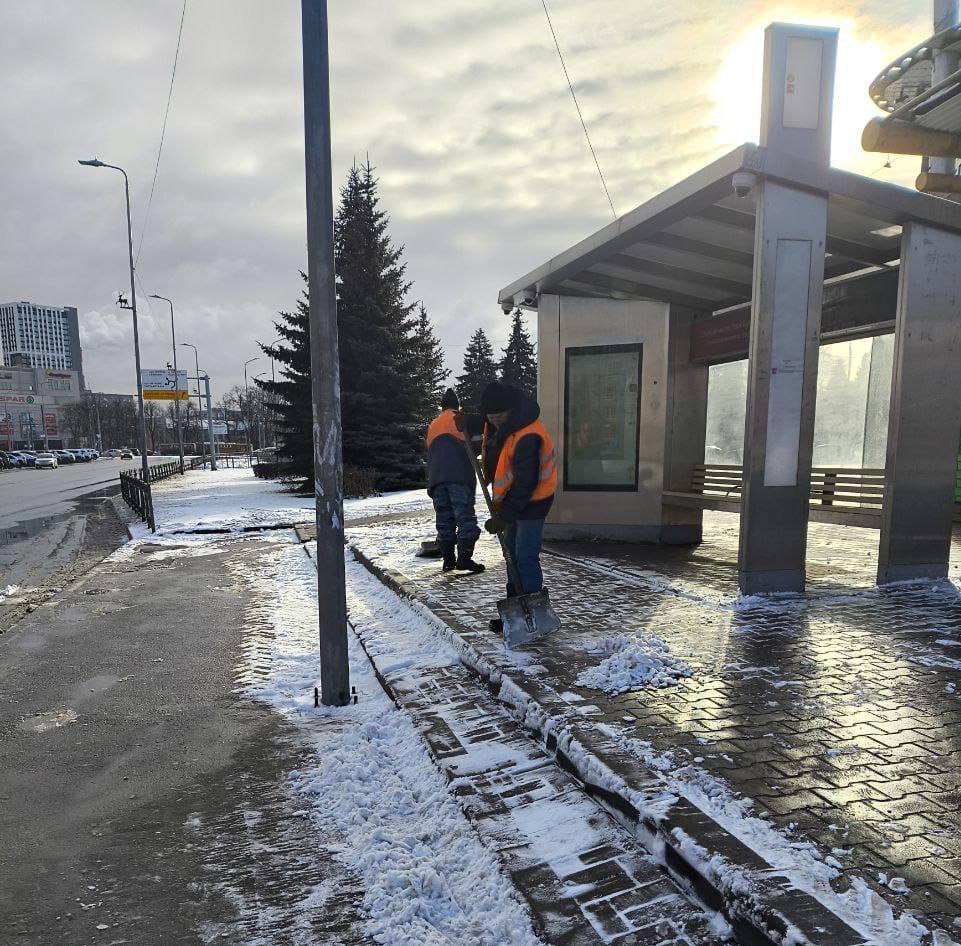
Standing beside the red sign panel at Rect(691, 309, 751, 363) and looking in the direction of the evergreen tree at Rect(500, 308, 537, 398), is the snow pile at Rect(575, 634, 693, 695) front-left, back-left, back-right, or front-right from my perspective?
back-left

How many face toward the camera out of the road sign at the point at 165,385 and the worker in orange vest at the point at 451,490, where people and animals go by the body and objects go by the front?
1

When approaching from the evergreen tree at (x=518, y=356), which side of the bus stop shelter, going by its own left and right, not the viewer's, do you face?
right

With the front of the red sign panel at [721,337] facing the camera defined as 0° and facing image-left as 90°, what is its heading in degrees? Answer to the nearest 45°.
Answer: approximately 45°

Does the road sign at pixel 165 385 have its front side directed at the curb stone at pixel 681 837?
yes

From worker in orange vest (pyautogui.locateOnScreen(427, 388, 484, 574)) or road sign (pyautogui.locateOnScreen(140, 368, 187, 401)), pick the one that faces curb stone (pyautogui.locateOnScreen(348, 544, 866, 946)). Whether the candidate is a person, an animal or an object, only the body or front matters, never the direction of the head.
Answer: the road sign

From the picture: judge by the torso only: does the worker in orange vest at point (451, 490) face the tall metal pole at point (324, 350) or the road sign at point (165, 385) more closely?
the road sign

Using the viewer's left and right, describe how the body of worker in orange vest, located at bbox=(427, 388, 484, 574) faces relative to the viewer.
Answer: facing away from the viewer and to the right of the viewer

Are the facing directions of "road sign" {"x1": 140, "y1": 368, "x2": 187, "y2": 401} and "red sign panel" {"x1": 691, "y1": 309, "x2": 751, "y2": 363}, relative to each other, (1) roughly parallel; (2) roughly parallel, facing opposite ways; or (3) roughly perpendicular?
roughly perpendicular

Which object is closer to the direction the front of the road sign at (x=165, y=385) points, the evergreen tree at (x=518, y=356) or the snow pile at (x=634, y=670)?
the snow pile

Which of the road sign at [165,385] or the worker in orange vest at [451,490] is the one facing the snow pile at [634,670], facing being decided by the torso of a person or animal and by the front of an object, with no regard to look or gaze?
the road sign

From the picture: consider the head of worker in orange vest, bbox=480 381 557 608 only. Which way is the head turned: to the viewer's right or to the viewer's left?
to the viewer's left

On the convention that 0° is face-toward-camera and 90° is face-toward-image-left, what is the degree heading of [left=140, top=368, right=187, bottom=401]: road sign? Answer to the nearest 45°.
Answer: approximately 0°
